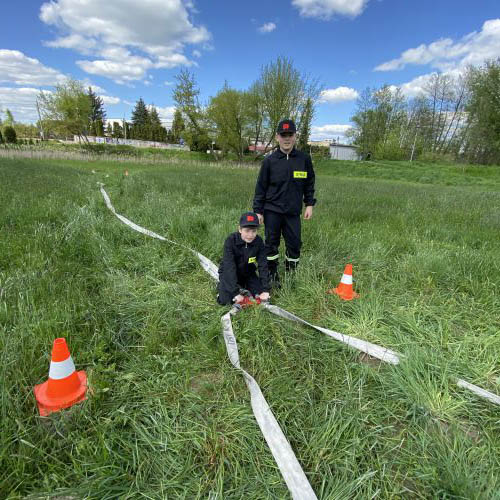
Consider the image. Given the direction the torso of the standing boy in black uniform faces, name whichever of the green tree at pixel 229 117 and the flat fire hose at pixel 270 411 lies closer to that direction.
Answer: the flat fire hose

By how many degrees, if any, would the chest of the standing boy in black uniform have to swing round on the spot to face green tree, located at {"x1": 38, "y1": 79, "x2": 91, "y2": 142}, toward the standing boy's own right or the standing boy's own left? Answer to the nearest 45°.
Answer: approximately 135° to the standing boy's own right

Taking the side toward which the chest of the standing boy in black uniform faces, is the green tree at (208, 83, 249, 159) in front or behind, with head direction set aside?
behind

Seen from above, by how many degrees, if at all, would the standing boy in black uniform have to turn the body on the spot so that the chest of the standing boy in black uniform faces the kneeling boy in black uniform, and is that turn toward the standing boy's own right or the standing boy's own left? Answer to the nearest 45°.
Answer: approximately 45° to the standing boy's own right

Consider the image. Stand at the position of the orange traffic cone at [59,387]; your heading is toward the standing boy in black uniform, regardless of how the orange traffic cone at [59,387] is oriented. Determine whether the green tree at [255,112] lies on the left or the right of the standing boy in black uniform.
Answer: left

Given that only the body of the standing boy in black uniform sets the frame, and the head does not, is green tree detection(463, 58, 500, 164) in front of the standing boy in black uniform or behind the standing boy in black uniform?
behind

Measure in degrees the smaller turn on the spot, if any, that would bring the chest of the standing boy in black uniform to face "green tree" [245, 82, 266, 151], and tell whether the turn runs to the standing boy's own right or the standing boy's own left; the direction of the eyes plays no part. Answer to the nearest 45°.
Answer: approximately 180°

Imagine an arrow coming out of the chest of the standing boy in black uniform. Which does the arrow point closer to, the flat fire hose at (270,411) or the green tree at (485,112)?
the flat fire hose

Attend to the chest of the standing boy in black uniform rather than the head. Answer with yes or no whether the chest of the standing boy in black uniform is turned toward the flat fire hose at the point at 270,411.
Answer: yes

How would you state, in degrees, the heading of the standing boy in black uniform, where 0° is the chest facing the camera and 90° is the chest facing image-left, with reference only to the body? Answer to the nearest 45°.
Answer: approximately 0°

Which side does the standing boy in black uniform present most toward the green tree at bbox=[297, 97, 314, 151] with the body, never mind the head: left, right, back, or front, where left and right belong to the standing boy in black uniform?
back
